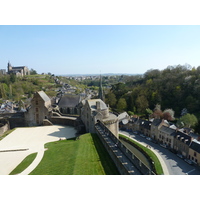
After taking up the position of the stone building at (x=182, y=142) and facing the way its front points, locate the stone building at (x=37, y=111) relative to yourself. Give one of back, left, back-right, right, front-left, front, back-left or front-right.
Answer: front-right

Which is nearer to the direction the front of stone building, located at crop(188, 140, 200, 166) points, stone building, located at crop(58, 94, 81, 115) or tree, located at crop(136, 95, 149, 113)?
the stone building

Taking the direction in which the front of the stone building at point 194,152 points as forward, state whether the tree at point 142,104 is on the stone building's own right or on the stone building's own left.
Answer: on the stone building's own right

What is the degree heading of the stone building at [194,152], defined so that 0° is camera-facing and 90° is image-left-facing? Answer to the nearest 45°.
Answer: approximately 45°

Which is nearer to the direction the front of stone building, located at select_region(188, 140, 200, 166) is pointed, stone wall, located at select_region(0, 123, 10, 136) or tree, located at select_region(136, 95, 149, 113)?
the stone wall

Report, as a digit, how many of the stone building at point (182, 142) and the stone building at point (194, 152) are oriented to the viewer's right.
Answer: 0

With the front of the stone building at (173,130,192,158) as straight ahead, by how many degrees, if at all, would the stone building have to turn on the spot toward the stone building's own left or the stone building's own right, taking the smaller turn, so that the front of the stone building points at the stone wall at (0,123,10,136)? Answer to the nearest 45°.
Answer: approximately 45° to the stone building's own right

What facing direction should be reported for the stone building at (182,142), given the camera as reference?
facing the viewer and to the left of the viewer

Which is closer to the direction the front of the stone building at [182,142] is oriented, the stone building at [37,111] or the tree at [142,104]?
the stone building
